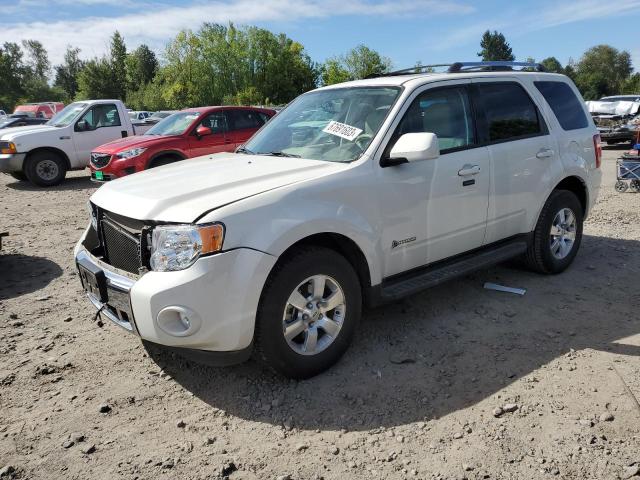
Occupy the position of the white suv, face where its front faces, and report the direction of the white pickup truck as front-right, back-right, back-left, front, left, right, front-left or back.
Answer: right

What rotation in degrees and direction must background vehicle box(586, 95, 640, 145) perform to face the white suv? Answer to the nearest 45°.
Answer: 0° — it already faces it

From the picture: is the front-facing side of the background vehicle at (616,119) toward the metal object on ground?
yes

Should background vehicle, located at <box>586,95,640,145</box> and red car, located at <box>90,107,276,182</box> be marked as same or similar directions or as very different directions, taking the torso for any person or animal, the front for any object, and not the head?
same or similar directions

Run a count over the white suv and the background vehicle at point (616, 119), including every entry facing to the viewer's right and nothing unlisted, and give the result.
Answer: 0

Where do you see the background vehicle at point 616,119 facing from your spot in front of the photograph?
facing the viewer

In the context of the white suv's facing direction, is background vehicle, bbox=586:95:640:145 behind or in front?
behind

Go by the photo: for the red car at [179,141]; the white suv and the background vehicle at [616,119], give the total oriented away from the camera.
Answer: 0

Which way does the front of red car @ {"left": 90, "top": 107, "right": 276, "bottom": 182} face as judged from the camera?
facing the viewer and to the left of the viewer

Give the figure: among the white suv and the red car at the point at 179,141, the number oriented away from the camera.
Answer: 0

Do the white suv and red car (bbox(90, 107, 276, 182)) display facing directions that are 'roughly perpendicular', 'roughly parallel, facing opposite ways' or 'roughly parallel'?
roughly parallel

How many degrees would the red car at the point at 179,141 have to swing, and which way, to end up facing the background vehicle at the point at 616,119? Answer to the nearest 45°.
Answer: approximately 135° to its left

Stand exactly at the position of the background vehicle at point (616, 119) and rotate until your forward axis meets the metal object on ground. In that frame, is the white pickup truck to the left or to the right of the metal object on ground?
right

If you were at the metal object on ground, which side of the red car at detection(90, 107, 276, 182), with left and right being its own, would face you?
left
